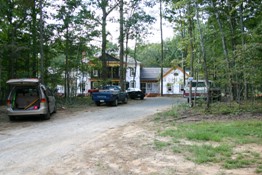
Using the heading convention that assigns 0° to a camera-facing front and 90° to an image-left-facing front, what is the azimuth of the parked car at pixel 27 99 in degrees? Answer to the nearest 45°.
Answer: approximately 180°
